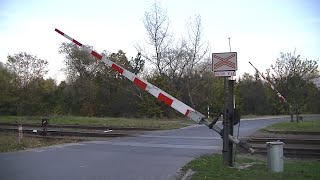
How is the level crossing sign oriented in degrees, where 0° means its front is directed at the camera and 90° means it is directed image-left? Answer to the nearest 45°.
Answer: approximately 0°
